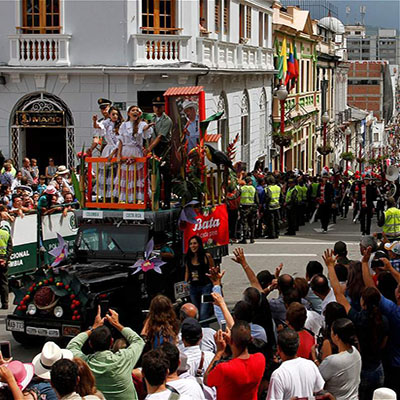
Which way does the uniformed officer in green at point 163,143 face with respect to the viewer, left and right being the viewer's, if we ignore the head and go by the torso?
facing the viewer and to the left of the viewer

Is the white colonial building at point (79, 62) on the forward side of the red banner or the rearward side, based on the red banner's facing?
on the rearward side

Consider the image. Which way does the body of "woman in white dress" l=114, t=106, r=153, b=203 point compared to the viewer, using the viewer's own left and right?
facing the viewer

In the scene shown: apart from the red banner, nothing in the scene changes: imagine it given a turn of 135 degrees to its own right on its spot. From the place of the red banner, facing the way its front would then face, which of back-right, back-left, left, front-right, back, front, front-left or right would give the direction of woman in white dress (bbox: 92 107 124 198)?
front-left

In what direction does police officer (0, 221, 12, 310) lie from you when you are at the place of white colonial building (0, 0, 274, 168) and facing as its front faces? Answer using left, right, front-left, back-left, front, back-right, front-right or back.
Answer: front

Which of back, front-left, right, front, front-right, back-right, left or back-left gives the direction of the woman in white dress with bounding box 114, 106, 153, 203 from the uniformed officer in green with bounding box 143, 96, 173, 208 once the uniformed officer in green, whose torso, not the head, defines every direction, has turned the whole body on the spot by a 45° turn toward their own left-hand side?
right

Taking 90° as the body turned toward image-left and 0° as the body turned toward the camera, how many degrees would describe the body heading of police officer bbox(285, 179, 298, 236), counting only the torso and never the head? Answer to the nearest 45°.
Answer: approximately 45°

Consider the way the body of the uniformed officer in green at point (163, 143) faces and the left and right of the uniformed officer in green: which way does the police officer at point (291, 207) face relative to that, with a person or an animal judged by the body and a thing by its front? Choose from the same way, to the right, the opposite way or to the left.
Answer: the same way

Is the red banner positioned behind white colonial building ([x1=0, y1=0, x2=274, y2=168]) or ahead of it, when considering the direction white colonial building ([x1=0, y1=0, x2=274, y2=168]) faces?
ahead

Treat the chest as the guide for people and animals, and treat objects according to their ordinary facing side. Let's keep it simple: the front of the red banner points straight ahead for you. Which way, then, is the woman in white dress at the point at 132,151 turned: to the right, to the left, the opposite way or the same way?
the same way

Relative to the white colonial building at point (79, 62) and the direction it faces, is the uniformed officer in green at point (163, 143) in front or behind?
in front

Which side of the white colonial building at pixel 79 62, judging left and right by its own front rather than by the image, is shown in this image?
front

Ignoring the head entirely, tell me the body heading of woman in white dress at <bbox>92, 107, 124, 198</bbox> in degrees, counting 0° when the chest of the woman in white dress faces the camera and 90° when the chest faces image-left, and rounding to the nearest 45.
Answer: approximately 45°

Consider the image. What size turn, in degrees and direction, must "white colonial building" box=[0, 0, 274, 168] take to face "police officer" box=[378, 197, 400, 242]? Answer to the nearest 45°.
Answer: approximately 45° to its left

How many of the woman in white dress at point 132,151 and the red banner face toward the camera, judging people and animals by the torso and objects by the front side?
2

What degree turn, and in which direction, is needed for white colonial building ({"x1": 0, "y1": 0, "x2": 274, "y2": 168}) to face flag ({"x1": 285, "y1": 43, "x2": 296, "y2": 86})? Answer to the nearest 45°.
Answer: approximately 135° to its left
